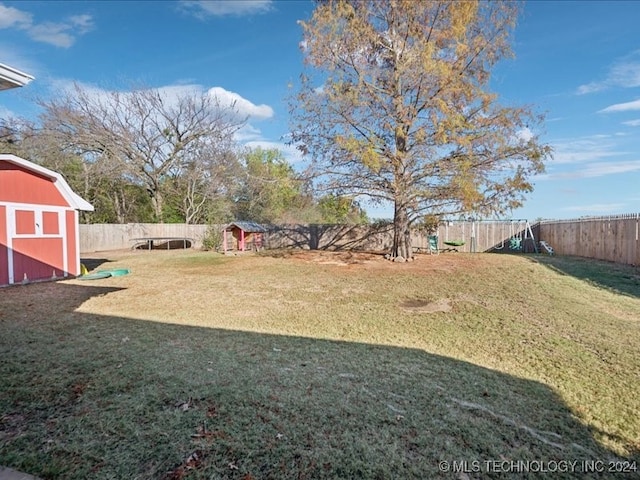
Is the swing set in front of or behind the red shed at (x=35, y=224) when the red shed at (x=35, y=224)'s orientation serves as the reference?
in front

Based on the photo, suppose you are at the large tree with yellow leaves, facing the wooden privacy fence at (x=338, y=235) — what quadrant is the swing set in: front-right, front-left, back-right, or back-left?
front-right

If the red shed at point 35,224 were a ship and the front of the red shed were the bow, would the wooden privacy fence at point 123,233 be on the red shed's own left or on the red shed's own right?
on the red shed's own left

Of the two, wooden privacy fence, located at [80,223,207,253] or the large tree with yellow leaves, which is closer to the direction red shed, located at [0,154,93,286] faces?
the large tree with yellow leaves

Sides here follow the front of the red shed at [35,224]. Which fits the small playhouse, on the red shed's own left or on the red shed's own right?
on the red shed's own left

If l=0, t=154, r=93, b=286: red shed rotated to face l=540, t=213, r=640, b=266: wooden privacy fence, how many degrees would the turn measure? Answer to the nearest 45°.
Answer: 0° — it already faces it

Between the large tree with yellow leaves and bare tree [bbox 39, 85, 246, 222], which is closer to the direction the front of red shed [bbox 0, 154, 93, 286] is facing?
the large tree with yellow leaves

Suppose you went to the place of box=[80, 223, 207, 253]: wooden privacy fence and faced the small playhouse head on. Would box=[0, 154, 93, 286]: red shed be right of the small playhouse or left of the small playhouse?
right

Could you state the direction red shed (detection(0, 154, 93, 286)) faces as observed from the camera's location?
facing the viewer and to the right of the viewer

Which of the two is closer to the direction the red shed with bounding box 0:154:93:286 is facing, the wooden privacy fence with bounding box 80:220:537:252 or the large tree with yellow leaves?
the large tree with yellow leaves

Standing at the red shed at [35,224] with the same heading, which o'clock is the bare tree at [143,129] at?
The bare tree is roughly at 8 o'clock from the red shed.
